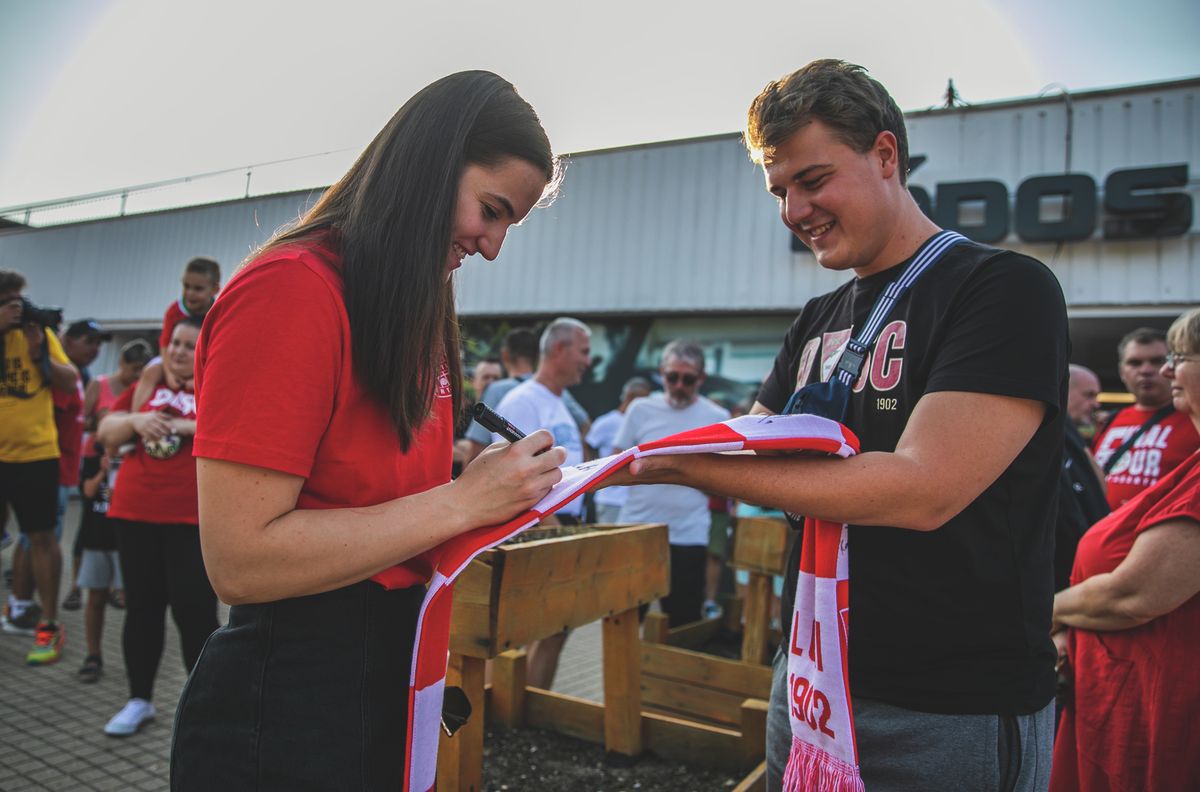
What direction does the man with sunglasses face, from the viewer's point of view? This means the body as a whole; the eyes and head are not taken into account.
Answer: toward the camera

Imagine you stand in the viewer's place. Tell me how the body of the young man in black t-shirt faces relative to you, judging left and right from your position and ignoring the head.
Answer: facing the viewer and to the left of the viewer

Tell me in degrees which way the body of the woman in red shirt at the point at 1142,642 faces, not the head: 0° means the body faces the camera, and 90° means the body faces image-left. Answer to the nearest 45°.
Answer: approximately 90°

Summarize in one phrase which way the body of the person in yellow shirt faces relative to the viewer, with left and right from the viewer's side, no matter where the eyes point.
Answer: facing the viewer

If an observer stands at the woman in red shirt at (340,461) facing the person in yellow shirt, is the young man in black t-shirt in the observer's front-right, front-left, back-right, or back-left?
back-right

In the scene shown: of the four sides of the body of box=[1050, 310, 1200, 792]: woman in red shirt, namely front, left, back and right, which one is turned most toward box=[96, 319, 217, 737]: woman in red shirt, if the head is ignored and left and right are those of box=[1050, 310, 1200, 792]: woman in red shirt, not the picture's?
front

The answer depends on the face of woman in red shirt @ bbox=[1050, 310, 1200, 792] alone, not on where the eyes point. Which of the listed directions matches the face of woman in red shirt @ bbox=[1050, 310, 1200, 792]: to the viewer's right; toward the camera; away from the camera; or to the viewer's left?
to the viewer's left

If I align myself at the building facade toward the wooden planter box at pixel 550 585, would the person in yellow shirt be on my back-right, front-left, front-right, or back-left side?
front-right

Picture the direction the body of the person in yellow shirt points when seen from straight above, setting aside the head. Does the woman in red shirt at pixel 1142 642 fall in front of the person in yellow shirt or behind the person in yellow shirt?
in front

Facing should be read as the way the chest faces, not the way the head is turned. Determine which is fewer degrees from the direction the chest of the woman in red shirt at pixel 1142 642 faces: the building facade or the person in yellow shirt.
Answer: the person in yellow shirt

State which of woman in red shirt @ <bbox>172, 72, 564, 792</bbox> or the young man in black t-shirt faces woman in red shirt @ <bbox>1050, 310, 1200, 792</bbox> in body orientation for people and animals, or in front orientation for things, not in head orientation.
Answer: woman in red shirt @ <bbox>172, 72, 564, 792</bbox>

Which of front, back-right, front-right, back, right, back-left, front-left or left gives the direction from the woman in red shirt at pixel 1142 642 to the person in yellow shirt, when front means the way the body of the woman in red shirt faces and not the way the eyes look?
front

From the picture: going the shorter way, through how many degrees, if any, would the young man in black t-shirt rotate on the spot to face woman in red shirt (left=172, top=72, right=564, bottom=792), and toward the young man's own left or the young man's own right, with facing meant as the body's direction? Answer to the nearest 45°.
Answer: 0° — they already face them

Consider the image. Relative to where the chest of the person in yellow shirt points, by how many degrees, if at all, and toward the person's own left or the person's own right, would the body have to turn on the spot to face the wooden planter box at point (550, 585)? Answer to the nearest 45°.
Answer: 0° — they already face it

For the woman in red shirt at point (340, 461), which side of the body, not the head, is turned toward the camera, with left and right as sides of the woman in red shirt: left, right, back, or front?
right

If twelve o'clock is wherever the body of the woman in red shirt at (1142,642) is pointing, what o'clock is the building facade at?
The building facade is roughly at 2 o'clock from the woman in red shirt.

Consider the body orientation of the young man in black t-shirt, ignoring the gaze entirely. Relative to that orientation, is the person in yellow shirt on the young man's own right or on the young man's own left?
on the young man's own right

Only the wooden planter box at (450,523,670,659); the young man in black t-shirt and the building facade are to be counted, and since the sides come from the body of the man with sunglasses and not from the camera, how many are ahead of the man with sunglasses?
2
